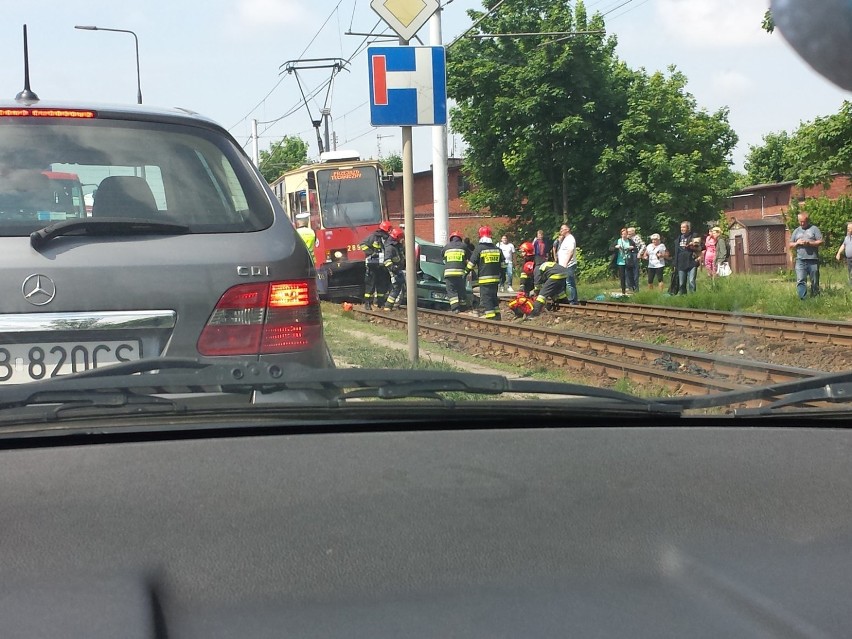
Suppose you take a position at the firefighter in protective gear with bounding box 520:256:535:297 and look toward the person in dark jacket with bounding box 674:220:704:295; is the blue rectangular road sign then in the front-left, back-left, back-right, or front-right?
back-right

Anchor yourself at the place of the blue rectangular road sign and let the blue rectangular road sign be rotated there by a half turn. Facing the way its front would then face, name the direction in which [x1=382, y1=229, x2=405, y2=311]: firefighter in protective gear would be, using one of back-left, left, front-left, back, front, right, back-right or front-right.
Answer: front

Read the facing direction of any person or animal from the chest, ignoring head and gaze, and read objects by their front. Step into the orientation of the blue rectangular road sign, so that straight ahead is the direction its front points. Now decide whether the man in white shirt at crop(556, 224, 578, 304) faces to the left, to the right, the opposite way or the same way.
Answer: to the right

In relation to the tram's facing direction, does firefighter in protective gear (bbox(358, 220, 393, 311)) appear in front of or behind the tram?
in front

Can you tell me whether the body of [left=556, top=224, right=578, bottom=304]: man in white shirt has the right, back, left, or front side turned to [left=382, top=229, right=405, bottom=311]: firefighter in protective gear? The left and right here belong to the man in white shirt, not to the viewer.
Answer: front

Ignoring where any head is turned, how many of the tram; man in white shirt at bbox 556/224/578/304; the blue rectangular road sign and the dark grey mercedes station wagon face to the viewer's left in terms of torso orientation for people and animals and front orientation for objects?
1

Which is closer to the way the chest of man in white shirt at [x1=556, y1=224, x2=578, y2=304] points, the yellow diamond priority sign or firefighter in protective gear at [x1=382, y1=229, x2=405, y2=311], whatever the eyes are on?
the firefighter in protective gear

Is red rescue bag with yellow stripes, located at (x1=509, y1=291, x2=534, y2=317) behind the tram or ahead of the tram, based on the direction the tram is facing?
ahead

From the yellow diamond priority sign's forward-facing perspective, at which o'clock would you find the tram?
The tram is roughly at 6 o'clock from the yellow diamond priority sign.

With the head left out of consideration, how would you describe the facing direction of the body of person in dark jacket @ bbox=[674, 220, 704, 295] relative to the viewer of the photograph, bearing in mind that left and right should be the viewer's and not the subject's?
facing the viewer and to the left of the viewer

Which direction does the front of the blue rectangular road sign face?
toward the camera

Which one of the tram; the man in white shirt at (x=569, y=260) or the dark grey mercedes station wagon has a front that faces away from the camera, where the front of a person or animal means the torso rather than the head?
the dark grey mercedes station wagon

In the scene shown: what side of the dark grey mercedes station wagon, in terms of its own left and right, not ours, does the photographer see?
back

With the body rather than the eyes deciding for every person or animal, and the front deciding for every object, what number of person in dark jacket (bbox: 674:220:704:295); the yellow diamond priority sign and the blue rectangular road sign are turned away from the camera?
0

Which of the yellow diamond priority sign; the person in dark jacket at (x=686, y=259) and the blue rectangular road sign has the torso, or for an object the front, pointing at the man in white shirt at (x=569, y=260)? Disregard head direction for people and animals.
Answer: the person in dark jacket

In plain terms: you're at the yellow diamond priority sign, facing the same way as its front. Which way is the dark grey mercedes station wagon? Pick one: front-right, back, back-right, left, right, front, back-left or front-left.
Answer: front
